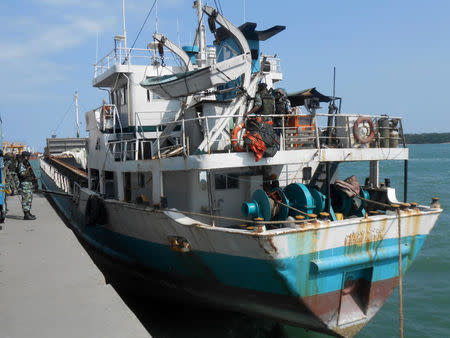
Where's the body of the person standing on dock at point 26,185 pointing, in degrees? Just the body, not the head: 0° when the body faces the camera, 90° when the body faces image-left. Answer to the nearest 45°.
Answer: approximately 315°
